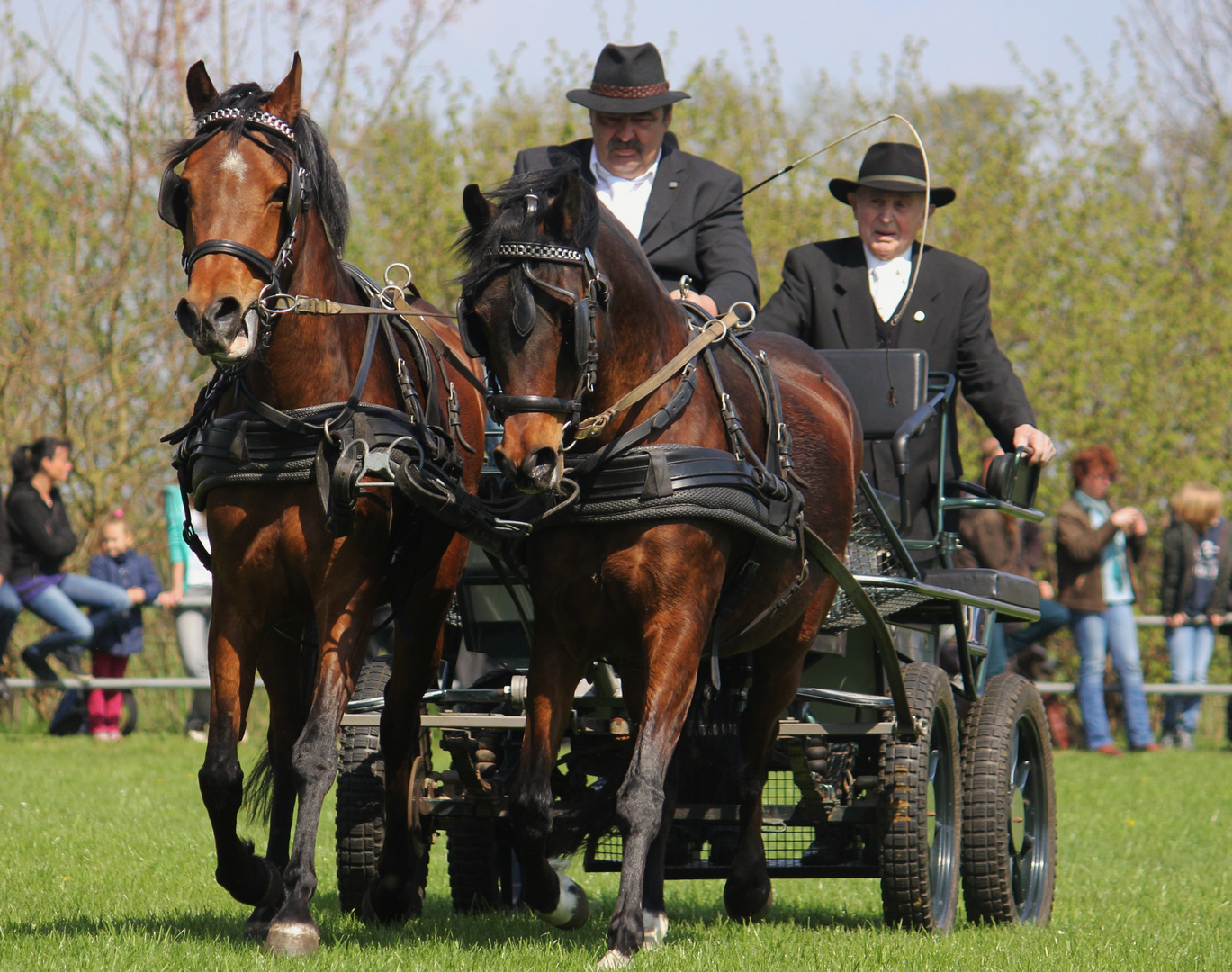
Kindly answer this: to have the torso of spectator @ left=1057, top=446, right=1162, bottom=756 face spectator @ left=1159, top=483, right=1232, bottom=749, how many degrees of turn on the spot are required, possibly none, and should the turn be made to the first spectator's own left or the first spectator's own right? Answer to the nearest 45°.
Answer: approximately 90° to the first spectator's own left

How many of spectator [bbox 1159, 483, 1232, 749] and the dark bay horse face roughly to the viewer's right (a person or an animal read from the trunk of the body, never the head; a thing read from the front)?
0

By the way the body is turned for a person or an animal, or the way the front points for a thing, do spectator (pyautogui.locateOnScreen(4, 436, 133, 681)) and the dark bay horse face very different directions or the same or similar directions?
very different directions

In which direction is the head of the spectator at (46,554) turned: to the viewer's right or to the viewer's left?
to the viewer's right

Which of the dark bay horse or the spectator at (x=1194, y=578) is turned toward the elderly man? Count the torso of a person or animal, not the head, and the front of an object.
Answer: the spectator

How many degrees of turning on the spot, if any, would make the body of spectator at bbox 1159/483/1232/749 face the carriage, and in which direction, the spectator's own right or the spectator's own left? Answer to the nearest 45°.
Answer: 0° — they already face it

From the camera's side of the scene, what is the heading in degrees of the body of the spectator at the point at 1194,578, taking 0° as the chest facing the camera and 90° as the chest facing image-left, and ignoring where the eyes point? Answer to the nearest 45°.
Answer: approximately 0°

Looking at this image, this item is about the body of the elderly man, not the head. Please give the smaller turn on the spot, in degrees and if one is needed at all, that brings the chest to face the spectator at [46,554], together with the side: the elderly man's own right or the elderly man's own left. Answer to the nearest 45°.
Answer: approximately 135° to the elderly man's own right

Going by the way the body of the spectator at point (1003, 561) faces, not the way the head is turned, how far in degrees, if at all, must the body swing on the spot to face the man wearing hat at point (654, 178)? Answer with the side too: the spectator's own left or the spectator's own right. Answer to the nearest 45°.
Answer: approximately 90° to the spectator's own right
